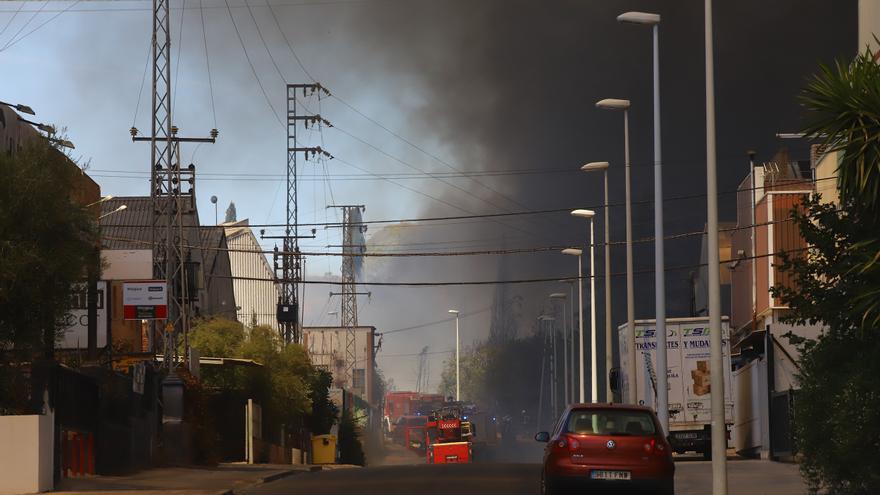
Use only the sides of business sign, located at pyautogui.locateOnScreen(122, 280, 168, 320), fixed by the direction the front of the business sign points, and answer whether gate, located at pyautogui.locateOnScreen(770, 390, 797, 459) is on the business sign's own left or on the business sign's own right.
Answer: on the business sign's own left

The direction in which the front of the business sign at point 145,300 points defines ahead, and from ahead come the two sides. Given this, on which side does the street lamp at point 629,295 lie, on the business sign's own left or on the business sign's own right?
on the business sign's own left

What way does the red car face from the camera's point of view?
away from the camera

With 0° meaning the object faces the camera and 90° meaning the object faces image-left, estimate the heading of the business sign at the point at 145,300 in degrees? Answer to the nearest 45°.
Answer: approximately 0°

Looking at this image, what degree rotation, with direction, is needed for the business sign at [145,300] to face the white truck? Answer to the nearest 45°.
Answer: approximately 90° to its left

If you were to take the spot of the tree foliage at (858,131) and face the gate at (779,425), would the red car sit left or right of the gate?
left

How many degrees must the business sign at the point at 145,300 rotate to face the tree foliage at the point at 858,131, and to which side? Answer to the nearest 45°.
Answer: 0° — it already faces it

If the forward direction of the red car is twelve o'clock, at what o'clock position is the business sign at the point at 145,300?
The business sign is roughly at 11 o'clock from the red car.

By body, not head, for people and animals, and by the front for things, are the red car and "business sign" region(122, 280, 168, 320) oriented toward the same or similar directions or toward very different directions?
very different directions

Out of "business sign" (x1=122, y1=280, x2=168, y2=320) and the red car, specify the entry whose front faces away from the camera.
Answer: the red car

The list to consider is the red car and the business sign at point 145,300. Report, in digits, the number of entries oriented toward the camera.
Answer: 1

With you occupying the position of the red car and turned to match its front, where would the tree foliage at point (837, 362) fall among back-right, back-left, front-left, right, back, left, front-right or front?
back-right
